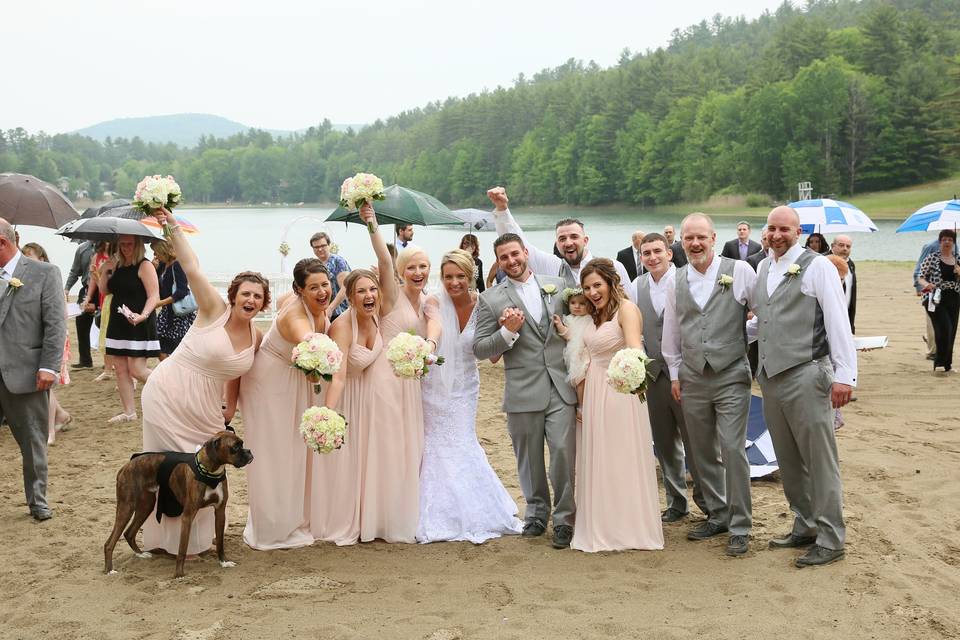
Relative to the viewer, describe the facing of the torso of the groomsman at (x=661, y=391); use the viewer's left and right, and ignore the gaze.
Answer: facing the viewer

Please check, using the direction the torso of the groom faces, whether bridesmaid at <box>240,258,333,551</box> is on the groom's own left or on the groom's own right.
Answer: on the groom's own right

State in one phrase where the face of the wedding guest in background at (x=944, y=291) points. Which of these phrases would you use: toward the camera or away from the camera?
toward the camera

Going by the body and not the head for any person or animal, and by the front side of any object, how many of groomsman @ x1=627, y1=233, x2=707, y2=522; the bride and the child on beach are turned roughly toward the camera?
3

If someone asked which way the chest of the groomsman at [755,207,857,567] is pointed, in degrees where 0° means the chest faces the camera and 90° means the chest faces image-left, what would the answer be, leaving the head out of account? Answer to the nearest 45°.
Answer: approximately 45°

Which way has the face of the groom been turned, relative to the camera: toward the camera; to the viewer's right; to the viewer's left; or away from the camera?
toward the camera

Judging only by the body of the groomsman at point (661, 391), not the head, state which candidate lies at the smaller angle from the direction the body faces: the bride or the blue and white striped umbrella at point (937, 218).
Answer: the bride

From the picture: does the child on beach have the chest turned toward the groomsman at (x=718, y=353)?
no

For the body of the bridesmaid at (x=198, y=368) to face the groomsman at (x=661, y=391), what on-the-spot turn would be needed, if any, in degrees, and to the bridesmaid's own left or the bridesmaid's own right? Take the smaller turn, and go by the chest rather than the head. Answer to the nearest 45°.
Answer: approximately 45° to the bridesmaid's own left

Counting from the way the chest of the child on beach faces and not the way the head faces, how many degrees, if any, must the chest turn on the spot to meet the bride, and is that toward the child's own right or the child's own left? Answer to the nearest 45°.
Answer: approximately 90° to the child's own right

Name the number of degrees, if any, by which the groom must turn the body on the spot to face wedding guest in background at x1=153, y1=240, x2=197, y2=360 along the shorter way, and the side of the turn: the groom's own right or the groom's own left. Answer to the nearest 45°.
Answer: approximately 135° to the groom's own right

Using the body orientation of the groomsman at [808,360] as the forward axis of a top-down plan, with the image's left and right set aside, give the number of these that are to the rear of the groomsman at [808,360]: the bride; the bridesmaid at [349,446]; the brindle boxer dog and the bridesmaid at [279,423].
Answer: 0

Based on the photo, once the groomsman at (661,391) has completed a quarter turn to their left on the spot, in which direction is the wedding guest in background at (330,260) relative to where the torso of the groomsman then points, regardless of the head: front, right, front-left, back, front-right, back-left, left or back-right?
back-left

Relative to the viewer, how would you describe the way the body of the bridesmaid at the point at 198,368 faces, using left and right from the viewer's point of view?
facing the viewer and to the right of the viewer

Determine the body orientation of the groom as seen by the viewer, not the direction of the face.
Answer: toward the camera

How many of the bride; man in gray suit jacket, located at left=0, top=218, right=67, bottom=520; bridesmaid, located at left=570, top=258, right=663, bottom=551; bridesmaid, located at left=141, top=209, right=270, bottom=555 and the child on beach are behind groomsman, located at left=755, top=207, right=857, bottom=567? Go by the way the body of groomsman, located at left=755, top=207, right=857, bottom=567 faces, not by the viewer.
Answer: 0

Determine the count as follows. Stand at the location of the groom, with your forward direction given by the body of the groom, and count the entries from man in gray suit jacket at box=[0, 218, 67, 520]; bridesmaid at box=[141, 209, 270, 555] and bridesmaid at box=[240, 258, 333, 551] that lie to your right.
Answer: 3

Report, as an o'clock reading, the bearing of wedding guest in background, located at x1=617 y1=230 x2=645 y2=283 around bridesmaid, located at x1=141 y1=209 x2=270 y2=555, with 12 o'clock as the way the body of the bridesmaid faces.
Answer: The wedding guest in background is roughly at 9 o'clock from the bridesmaid.
